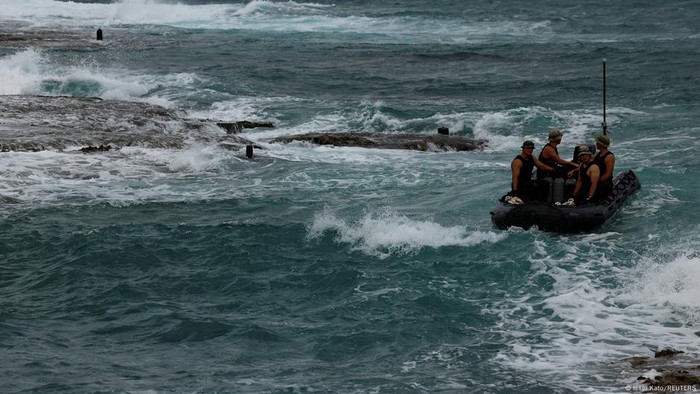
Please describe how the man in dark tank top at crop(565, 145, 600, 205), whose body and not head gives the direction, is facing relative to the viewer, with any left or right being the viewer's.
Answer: facing the viewer and to the left of the viewer

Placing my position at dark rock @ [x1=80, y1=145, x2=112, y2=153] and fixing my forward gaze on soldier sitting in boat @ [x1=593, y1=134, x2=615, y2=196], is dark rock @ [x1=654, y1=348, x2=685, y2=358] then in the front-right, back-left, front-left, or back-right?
front-right

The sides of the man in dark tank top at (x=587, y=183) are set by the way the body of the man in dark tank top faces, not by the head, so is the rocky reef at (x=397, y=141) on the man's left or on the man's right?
on the man's right

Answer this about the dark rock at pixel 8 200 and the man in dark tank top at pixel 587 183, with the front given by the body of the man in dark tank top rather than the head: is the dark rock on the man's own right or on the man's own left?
on the man's own right

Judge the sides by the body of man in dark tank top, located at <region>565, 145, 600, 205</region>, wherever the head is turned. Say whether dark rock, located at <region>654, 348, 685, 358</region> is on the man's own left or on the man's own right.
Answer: on the man's own left

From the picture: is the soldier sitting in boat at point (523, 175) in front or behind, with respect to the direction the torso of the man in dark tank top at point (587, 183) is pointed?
in front

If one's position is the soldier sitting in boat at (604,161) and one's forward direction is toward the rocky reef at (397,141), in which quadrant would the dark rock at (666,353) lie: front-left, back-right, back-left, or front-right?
back-left

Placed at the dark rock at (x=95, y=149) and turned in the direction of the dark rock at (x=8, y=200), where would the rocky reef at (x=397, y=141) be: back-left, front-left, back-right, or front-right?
back-left

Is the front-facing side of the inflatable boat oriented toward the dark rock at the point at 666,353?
no
